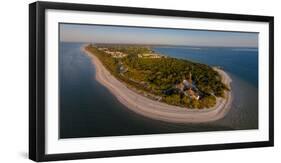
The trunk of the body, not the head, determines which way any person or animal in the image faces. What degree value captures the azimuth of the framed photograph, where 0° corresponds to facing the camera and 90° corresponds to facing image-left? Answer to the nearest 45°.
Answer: approximately 315°
